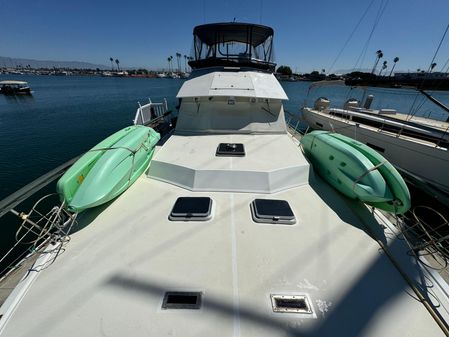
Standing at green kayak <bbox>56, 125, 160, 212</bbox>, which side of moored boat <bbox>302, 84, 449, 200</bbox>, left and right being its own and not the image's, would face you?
right

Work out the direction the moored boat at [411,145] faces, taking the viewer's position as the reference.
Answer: facing the viewer and to the right of the viewer

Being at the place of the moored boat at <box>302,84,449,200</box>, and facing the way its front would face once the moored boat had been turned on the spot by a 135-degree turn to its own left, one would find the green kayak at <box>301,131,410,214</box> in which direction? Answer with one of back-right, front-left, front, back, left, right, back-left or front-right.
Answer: back
